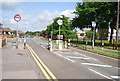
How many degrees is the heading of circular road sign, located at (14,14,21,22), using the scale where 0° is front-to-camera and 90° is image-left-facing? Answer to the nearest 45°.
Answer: approximately 0°

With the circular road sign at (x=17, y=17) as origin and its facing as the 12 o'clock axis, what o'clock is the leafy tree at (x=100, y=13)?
The leafy tree is roughly at 8 o'clock from the circular road sign.
